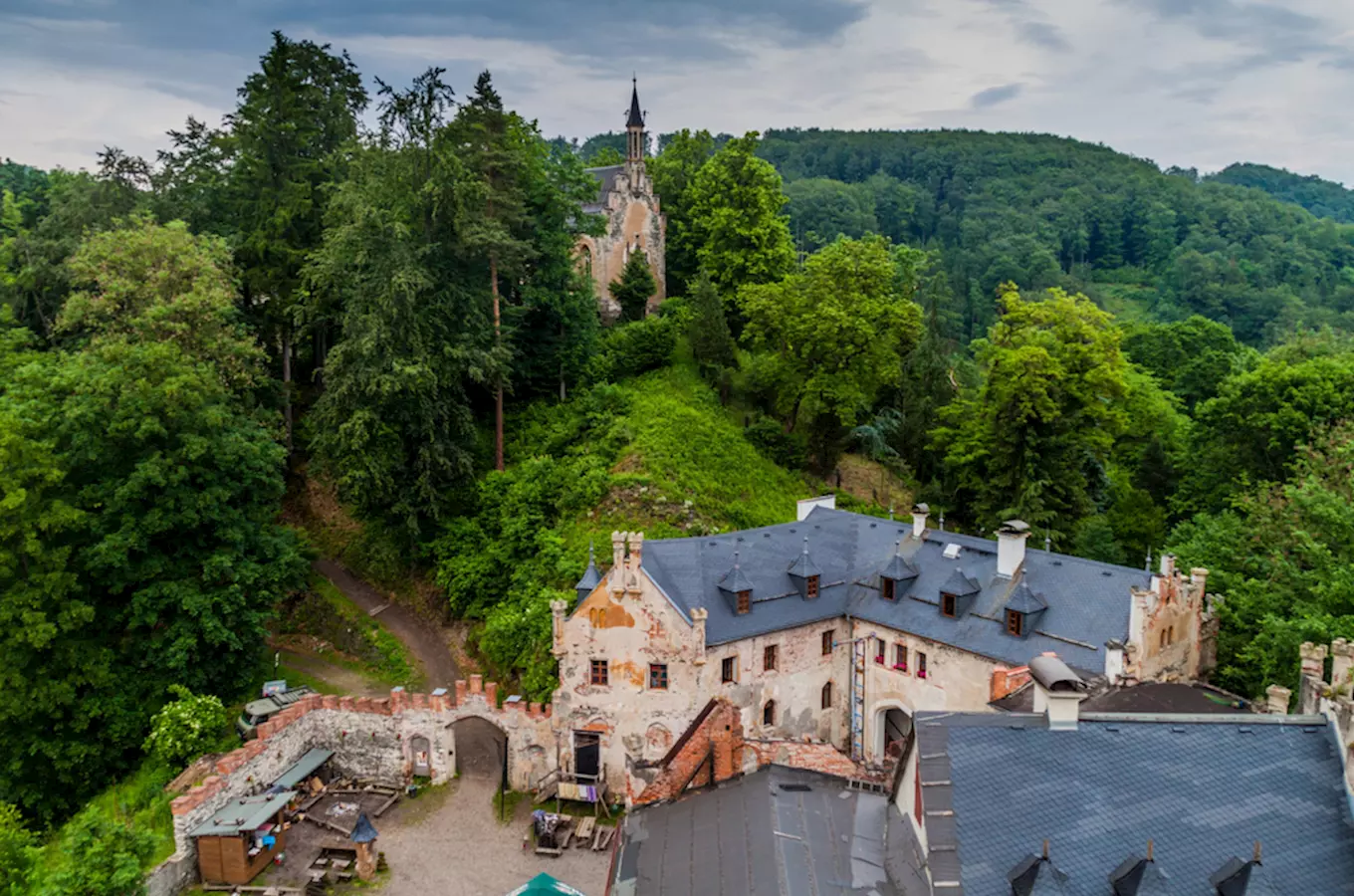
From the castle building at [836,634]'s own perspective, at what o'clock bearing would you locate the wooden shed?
The wooden shed is roughly at 2 o'clock from the castle building.

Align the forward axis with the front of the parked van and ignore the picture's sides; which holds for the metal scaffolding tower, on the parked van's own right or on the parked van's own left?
on the parked van's own left

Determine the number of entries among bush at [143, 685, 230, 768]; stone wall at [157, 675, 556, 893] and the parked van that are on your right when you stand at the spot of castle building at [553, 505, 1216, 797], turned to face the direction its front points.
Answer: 3

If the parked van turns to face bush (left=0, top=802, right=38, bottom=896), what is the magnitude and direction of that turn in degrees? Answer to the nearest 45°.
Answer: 0° — it already faces it

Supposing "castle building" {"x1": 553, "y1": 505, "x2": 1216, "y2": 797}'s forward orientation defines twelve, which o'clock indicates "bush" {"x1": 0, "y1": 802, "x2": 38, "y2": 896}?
The bush is roughly at 2 o'clock from the castle building.

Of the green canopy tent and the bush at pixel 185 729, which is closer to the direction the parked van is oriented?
the bush

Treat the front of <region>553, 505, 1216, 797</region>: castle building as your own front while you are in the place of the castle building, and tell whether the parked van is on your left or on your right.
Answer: on your right

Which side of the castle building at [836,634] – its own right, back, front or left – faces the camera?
front

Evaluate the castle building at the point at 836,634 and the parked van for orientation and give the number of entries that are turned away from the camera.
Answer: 0

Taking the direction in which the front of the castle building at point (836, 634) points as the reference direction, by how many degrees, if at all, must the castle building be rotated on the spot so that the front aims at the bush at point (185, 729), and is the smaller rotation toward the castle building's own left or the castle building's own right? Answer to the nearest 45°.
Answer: approximately 90° to the castle building's own right

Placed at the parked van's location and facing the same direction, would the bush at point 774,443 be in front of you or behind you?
behind

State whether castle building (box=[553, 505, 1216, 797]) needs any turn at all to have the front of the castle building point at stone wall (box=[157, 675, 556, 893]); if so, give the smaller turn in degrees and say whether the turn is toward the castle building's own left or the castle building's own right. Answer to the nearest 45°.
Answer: approximately 90° to the castle building's own right
